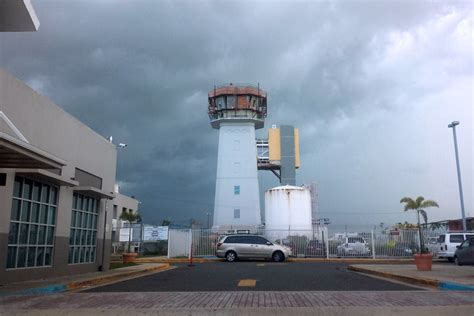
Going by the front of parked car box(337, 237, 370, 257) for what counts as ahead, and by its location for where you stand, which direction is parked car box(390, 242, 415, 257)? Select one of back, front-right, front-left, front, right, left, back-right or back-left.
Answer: back-left

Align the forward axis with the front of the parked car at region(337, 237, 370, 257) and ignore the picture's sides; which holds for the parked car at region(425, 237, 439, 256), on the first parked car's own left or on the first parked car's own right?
on the first parked car's own left

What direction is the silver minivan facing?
to the viewer's right

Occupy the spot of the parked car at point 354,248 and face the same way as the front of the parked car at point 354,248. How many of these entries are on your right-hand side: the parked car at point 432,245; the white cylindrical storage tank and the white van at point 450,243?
1

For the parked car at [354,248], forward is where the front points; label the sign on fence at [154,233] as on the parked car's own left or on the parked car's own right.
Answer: on the parked car's own right

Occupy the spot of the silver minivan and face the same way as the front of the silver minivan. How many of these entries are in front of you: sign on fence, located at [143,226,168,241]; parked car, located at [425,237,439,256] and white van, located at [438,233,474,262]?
2

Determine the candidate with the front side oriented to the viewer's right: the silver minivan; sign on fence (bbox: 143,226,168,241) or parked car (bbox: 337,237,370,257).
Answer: the silver minivan
